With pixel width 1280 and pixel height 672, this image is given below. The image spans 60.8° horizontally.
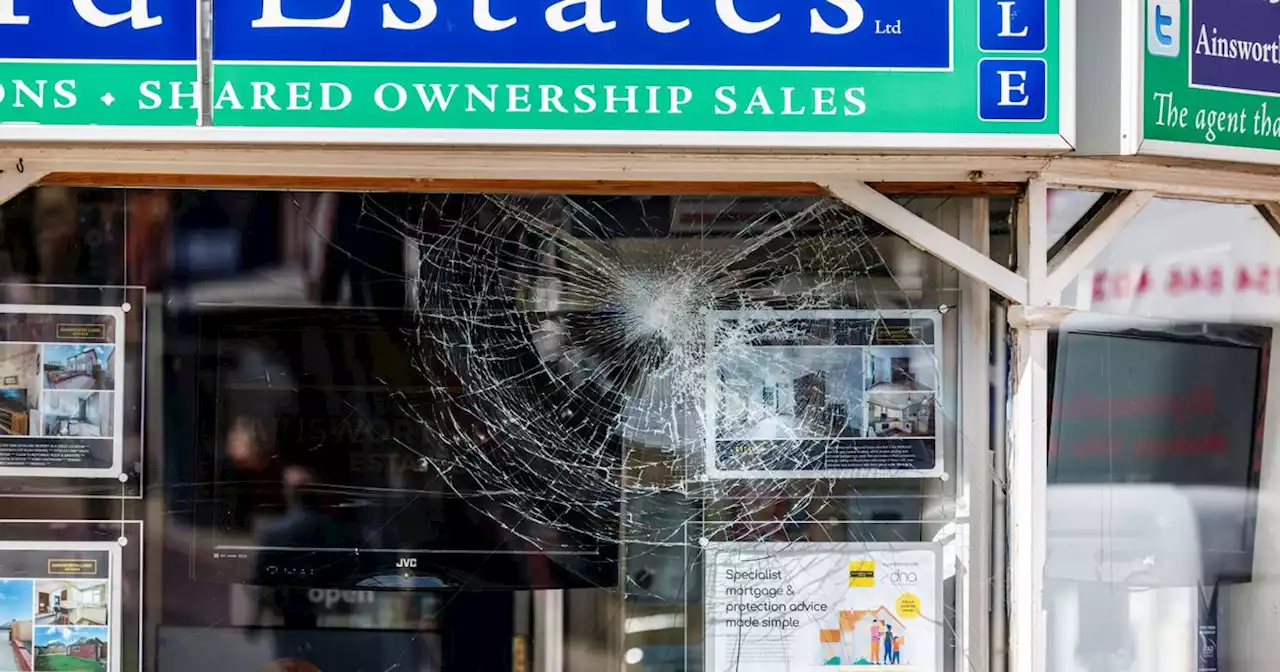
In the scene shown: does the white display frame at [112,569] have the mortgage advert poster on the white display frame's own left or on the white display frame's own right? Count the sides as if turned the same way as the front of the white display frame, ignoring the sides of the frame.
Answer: on the white display frame's own left

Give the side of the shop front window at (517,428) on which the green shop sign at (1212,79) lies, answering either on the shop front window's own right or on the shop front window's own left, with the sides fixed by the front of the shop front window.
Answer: on the shop front window's own left

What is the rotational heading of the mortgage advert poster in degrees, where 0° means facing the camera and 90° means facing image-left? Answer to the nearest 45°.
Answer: approximately 0°

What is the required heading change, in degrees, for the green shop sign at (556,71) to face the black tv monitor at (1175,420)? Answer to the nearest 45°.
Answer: approximately 90° to its left

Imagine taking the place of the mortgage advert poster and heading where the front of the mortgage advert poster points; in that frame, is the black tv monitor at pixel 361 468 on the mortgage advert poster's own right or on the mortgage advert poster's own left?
on the mortgage advert poster's own right

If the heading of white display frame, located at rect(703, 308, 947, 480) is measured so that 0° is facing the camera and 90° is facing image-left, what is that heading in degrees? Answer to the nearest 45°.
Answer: approximately 0°

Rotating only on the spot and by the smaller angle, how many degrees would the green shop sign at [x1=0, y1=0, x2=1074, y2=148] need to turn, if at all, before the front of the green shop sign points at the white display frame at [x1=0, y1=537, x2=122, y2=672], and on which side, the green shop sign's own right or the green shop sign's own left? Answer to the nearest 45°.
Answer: approximately 135° to the green shop sign's own right
